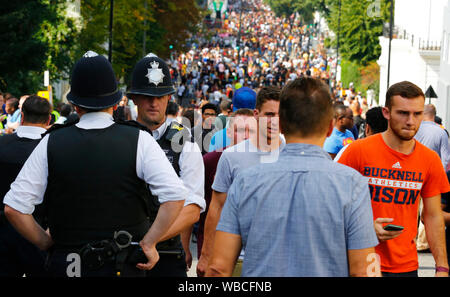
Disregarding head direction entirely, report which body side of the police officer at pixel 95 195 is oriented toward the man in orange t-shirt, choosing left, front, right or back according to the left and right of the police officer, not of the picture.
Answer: right

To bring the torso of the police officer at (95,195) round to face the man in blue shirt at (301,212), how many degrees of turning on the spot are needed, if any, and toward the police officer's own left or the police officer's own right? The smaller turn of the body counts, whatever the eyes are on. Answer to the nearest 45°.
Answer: approximately 135° to the police officer's own right

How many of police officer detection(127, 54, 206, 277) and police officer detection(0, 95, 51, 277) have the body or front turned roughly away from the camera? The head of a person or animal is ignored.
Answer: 1

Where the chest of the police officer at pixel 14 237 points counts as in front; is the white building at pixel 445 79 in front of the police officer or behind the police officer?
in front

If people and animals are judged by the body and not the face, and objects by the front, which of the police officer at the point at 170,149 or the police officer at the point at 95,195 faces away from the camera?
the police officer at the point at 95,195

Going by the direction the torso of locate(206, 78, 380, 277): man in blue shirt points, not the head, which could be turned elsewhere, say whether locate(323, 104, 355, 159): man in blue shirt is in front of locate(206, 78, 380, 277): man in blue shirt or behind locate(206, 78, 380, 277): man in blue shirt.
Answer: in front

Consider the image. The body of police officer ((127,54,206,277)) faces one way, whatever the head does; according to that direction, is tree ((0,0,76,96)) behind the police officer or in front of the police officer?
behind

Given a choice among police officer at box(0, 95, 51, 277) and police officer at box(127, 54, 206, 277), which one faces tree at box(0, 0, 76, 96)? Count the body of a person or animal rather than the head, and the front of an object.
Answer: police officer at box(0, 95, 51, 277)

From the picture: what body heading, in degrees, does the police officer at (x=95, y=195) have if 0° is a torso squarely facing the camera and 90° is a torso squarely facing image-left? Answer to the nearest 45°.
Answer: approximately 180°

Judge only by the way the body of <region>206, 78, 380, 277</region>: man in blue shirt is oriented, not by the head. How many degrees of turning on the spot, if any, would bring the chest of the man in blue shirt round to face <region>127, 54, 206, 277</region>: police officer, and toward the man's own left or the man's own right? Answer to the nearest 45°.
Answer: approximately 45° to the man's own left

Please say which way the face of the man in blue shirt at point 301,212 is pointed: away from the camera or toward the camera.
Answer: away from the camera
